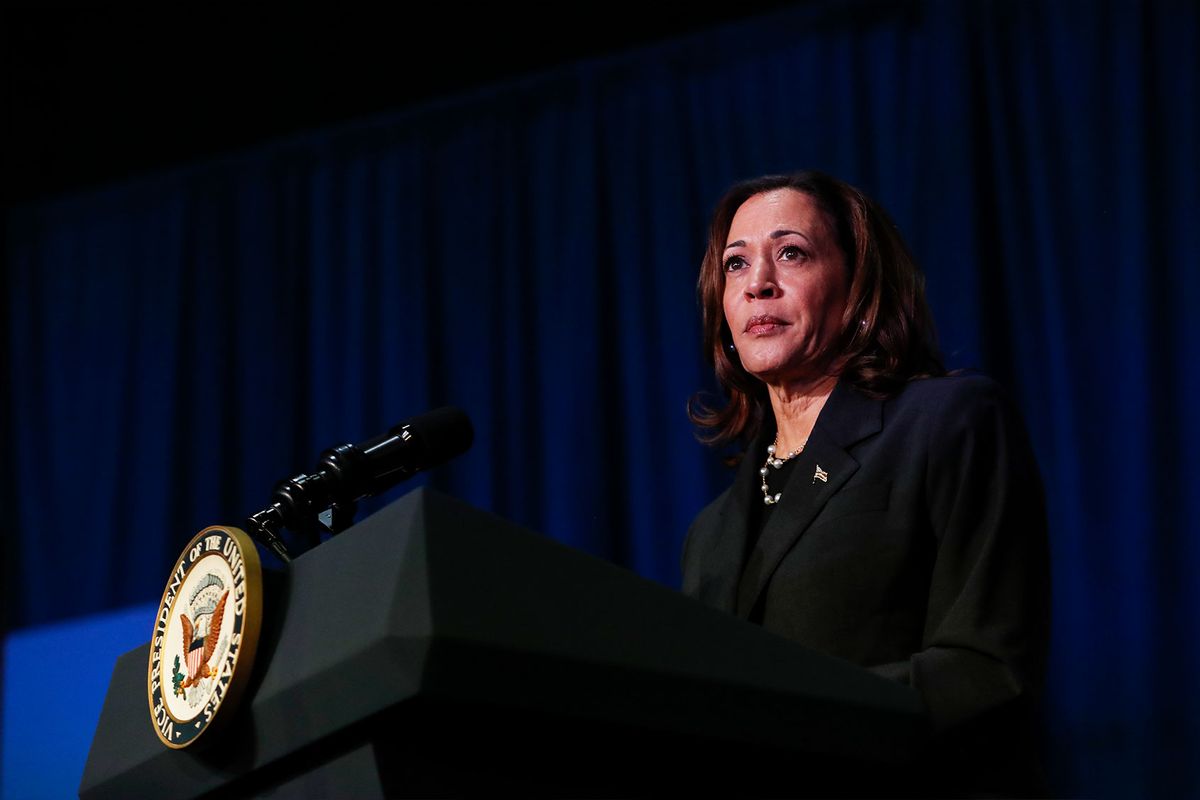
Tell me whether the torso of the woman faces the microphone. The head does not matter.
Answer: yes

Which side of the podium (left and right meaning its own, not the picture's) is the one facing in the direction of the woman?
back

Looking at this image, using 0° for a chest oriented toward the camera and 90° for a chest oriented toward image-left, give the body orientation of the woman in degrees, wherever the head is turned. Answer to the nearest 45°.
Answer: approximately 45°
